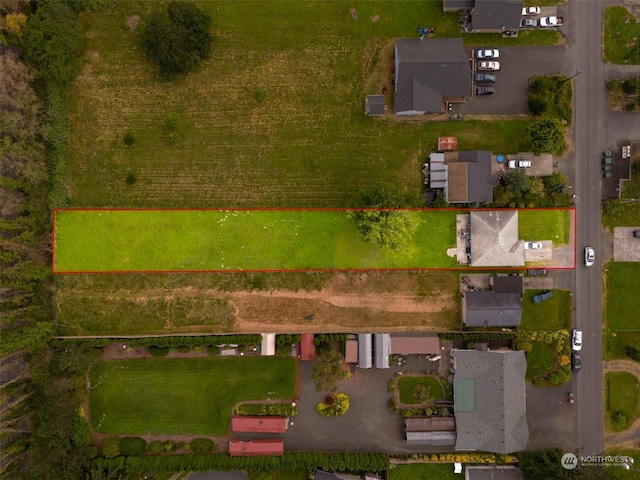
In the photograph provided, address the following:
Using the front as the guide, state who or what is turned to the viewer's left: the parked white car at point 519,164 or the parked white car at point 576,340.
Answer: the parked white car at point 519,164

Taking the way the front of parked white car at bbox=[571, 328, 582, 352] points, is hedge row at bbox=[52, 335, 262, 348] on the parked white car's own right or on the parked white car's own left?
on the parked white car's own right

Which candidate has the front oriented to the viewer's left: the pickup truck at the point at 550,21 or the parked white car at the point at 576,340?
the pickup truck

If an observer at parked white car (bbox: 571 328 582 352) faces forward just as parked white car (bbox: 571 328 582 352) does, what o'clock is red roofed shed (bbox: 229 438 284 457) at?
The red roofed shed is roughly at 2 o'clock from the parked white car.

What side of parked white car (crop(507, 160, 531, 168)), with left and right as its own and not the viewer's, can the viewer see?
left

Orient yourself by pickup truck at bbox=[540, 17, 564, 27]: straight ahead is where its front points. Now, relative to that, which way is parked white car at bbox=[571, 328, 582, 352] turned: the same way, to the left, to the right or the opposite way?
to the left

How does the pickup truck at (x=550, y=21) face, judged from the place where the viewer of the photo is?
facing to the left of the viewer

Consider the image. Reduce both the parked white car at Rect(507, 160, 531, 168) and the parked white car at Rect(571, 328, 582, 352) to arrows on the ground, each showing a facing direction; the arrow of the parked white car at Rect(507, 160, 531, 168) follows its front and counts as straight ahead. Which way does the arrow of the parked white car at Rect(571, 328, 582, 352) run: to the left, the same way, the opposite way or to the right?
to the left
